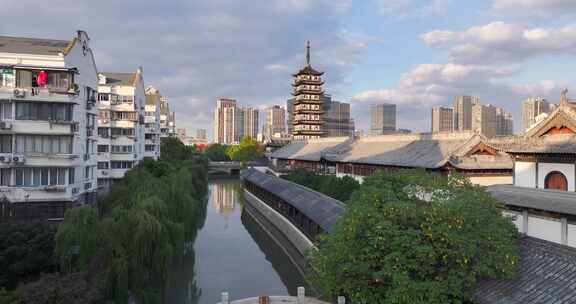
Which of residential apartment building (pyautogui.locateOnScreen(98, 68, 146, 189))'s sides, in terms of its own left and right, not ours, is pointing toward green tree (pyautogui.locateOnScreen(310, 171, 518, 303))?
front
